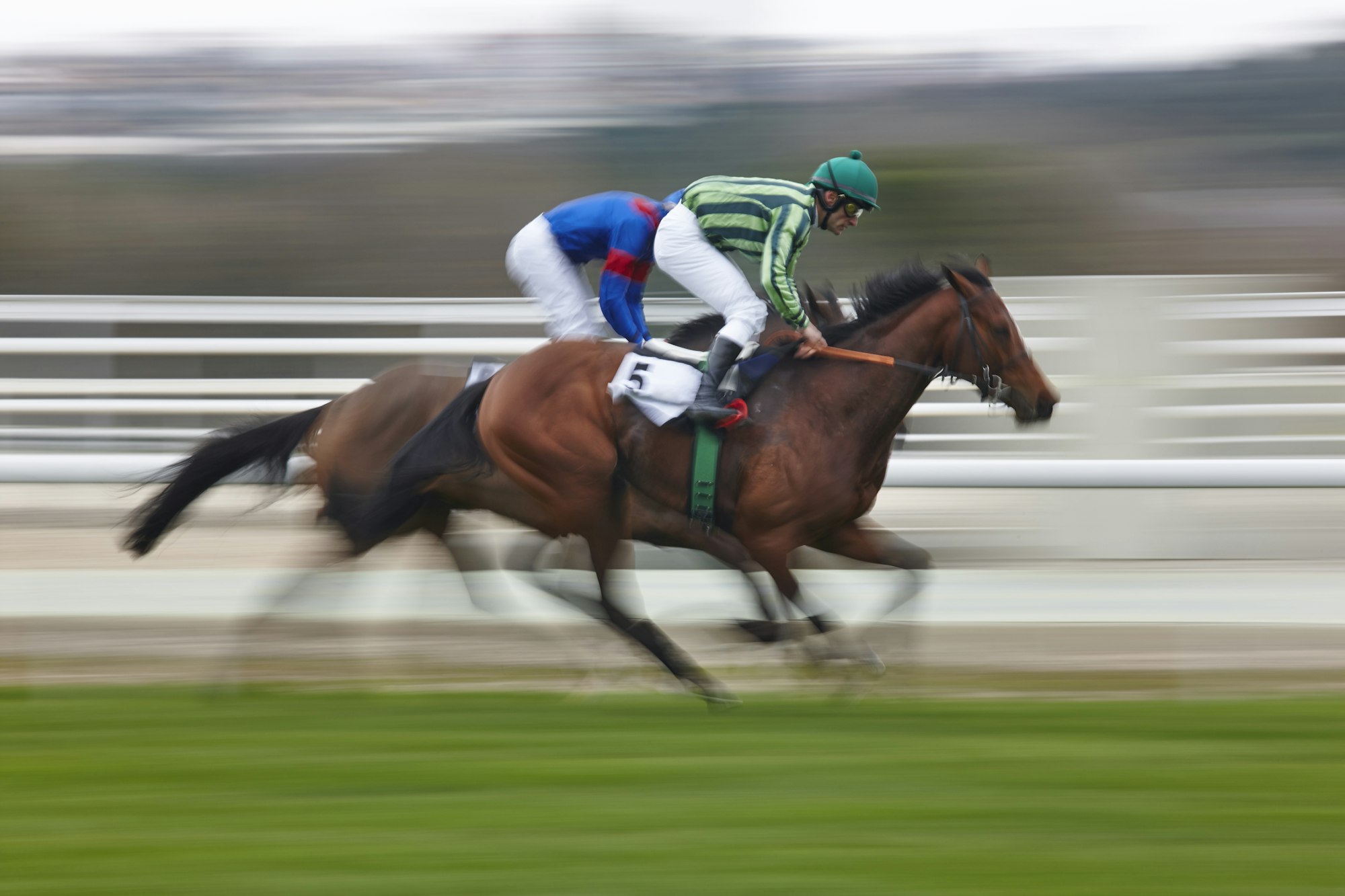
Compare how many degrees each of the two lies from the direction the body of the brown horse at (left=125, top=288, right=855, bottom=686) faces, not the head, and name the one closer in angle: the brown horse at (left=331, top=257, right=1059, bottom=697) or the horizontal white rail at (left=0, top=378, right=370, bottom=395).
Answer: the brown horse

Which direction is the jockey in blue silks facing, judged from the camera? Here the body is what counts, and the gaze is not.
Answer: to the viewer's right

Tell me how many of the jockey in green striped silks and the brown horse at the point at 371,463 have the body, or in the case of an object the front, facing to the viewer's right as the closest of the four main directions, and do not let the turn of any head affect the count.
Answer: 2

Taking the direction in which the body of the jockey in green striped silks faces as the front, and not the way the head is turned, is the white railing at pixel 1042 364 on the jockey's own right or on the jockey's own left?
on the jockey's own left

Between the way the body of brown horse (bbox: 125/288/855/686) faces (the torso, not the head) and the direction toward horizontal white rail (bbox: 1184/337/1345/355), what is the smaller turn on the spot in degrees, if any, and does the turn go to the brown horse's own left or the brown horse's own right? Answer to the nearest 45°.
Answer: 0° — it already faces it

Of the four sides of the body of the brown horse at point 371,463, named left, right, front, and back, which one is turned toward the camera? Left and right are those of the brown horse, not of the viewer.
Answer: right

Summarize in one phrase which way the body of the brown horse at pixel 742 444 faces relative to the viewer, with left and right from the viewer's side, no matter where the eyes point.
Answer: facing to the right of the viewer

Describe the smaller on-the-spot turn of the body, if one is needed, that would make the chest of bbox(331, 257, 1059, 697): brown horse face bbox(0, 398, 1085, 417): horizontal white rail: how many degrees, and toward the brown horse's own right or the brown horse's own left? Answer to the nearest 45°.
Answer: approximately 135° to the brown horse's own left

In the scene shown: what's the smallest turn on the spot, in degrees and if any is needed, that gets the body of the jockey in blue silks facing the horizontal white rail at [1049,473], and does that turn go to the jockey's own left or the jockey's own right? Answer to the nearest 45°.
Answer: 0° — they already face it

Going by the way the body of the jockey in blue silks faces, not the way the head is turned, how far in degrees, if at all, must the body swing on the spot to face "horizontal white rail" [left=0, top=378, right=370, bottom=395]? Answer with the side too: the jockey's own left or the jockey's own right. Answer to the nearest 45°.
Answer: approximately 135° to the jockey's own left

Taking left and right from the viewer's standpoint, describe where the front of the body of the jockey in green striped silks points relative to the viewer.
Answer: facing to the right of the viewer

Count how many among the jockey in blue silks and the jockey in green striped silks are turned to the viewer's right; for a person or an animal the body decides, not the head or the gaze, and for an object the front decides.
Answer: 2
